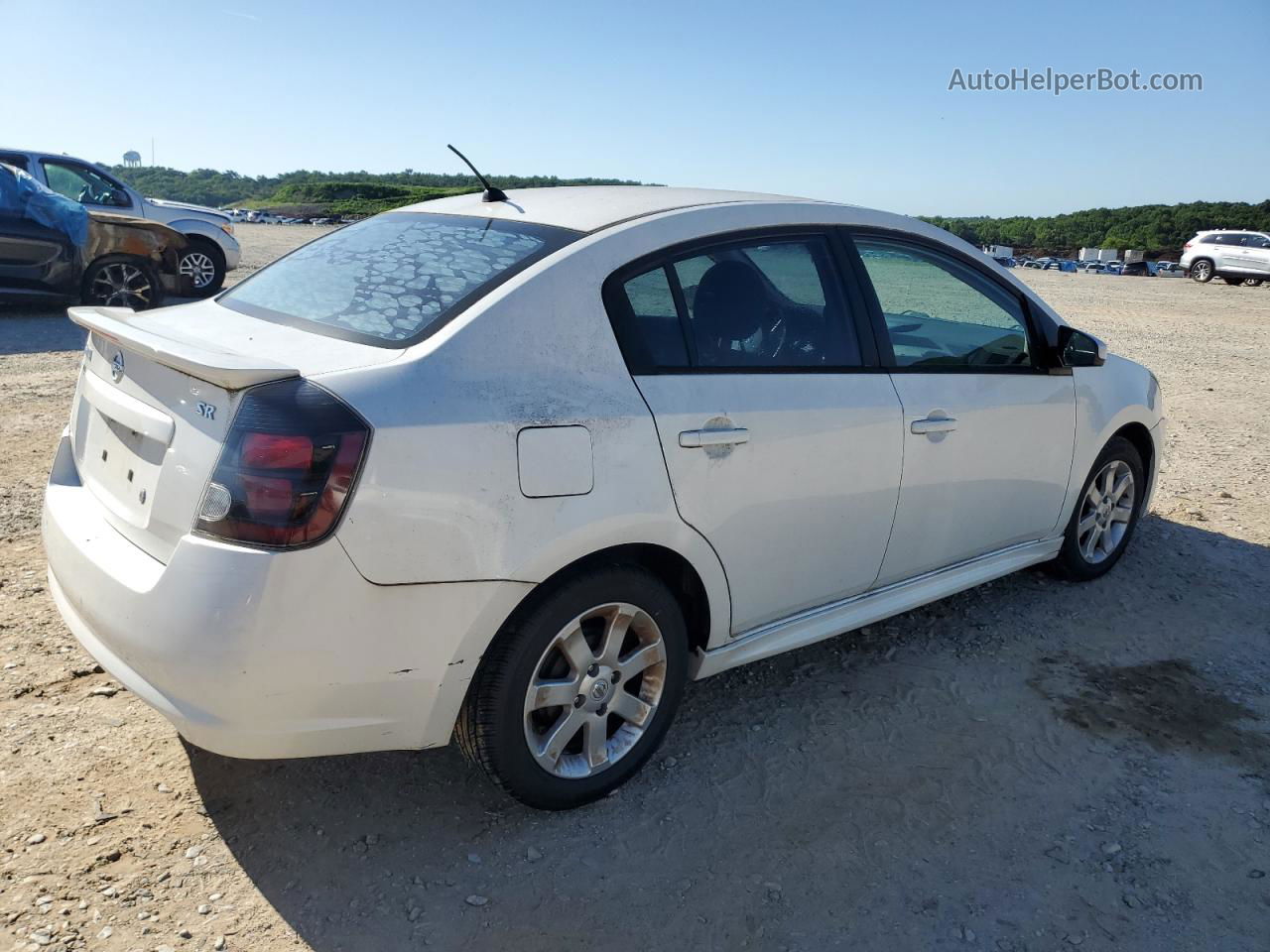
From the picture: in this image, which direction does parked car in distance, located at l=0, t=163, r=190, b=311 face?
to the viewer's right

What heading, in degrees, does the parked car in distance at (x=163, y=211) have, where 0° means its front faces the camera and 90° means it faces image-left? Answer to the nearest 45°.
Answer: approximately 270°

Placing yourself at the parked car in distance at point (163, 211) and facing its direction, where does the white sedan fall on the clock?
The white sedan is roughly at 3 o'clock from the parked car in distance.

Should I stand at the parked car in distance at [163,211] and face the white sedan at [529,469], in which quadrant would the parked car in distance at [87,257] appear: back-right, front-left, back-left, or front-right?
front-right

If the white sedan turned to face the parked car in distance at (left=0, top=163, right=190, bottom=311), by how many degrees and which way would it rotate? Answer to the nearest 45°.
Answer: approximately 90° to its left

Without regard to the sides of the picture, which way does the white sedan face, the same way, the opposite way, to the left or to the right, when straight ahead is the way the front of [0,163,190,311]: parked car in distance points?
the same way

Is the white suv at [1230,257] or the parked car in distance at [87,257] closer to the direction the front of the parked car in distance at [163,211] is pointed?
the white suv

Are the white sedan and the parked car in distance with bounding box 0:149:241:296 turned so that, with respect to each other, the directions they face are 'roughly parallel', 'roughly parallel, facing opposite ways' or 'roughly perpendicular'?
roughly parallel

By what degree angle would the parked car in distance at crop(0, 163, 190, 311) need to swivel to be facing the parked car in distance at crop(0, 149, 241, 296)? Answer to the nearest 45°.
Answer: approximately 45° to its left

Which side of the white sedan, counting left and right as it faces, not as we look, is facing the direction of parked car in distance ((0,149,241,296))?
left
